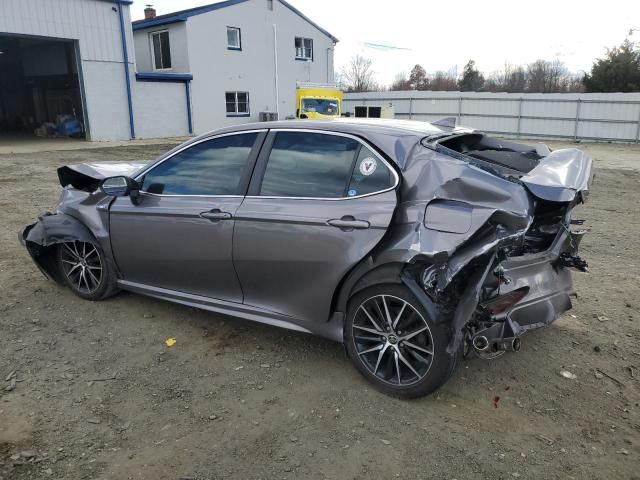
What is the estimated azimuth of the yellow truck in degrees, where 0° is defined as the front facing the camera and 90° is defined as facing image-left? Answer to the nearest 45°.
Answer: approximately 0°

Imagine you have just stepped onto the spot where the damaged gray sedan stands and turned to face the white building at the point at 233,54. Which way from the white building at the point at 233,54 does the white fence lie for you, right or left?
right

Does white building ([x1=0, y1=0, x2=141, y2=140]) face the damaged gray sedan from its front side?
yes

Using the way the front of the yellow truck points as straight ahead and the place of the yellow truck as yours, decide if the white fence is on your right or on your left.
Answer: on your left

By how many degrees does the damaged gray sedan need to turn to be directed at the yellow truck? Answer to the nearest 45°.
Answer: approximately 45° to its right

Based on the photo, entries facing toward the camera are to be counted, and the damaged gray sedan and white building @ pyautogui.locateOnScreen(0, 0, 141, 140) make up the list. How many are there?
1

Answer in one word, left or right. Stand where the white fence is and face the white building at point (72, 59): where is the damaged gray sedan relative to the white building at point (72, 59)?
left

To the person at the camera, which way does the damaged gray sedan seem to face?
facing away from the viewer and to the left of the viewer

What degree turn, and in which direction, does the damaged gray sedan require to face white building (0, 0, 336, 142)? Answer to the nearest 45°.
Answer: approximately 45° to its right

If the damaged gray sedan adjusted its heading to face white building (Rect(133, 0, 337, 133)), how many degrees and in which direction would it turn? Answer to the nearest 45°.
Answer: approximately 45° to its right

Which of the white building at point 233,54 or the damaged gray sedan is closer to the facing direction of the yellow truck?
the damaged gray sedan

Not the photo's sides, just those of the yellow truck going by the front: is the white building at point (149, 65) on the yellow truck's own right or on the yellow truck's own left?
on the yellow truck's own right

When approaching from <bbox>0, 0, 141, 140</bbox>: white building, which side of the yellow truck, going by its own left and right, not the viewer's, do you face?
right

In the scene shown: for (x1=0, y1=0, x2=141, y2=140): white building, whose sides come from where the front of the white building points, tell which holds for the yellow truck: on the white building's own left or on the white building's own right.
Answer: on the white building's own left

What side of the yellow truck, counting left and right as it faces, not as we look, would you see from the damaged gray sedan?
front

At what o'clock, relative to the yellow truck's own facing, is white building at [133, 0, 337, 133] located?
The white building is roughly at 5 o'clock from the yellow truck.

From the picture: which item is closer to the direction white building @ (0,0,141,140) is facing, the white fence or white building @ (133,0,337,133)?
the white fence
